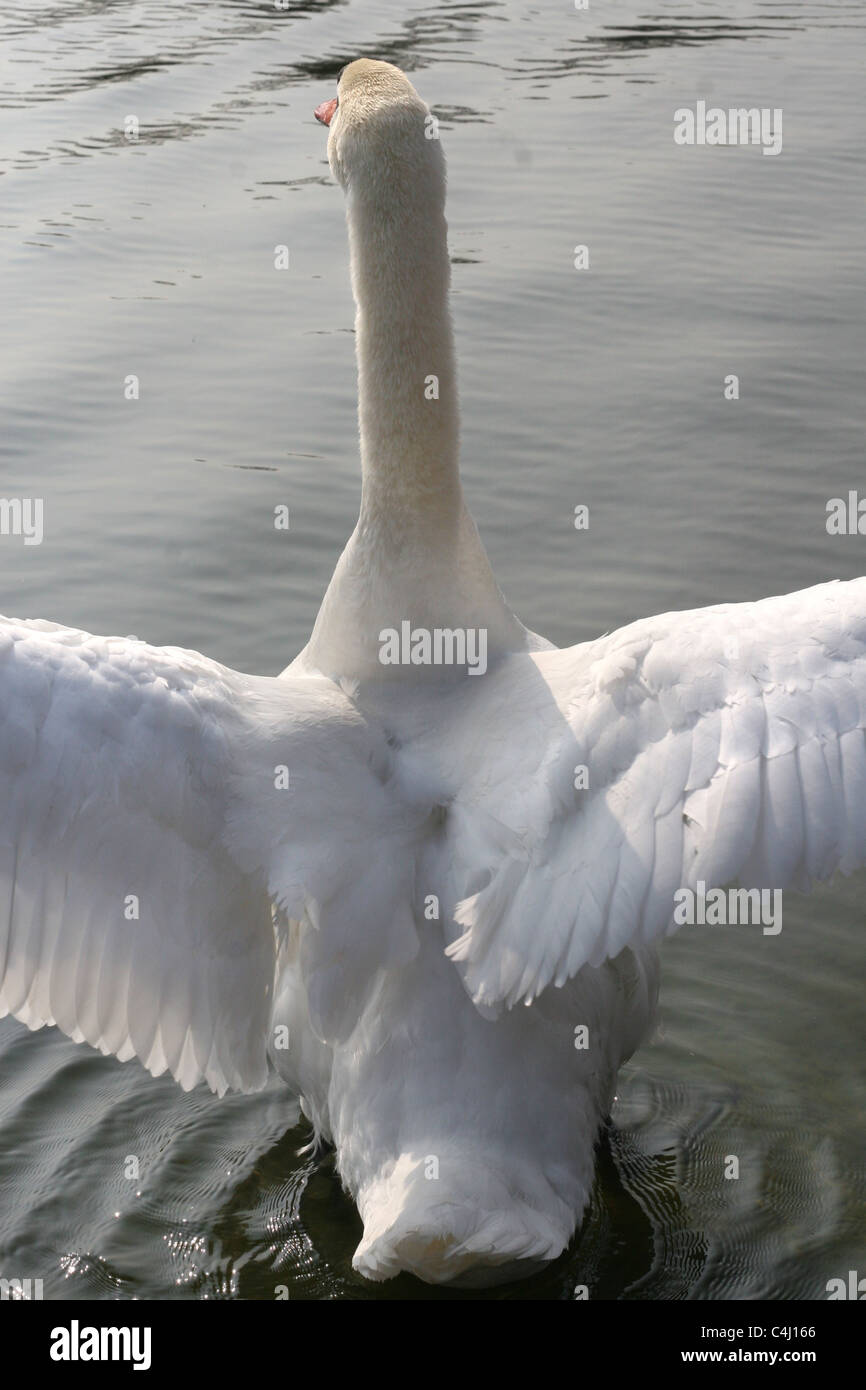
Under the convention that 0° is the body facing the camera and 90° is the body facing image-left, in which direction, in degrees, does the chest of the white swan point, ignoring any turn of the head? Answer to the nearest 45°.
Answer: approximately 180°
